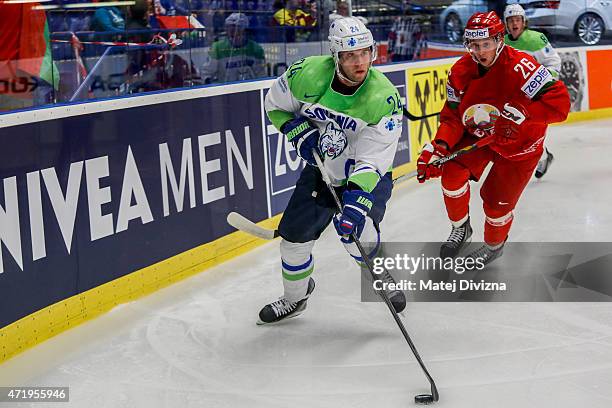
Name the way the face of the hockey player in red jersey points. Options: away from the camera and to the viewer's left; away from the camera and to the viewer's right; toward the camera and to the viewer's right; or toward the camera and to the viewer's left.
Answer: toward the camera and to the viewer's left

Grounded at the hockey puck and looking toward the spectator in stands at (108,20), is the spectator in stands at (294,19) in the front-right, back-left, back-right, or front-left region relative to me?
front-right

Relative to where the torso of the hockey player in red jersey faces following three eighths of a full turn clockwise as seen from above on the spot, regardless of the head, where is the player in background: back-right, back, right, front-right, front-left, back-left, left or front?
front

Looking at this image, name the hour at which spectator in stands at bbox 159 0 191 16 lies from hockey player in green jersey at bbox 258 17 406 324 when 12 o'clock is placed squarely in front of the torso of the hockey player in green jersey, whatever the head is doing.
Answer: The spectator in stands is roughly at 5 o'clock from the hockey player in green jersey.

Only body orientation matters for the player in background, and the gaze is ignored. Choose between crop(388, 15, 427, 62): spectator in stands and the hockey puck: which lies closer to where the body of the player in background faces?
the hockey puck

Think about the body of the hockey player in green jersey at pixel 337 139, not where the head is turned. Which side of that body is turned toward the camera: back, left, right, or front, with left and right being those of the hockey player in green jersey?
front

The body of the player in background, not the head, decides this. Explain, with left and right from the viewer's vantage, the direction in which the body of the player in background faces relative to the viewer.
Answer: facing the viewer and to the left of the viewer

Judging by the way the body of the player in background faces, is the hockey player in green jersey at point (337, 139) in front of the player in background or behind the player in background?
in front

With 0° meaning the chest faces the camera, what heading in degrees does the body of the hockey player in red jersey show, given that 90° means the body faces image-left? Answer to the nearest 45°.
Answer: approximately 45°

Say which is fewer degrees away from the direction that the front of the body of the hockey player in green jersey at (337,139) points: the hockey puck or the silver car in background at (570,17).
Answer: the hockey puck

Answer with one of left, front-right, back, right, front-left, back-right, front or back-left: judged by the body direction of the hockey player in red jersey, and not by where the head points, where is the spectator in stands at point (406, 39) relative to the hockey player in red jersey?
back-right

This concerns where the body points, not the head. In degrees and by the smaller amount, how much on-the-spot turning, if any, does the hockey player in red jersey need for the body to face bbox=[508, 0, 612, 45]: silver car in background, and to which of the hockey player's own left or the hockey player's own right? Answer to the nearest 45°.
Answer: approximately 135° to the hockey player's own right
